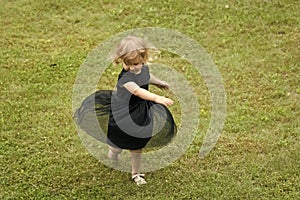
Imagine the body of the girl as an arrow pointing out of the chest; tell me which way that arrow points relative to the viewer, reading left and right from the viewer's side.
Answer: facing the viewer and to the right of the viewer

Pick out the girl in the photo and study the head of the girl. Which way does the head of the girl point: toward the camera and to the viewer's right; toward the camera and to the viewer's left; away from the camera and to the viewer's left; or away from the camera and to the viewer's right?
toward the camera and to the viewer's right
